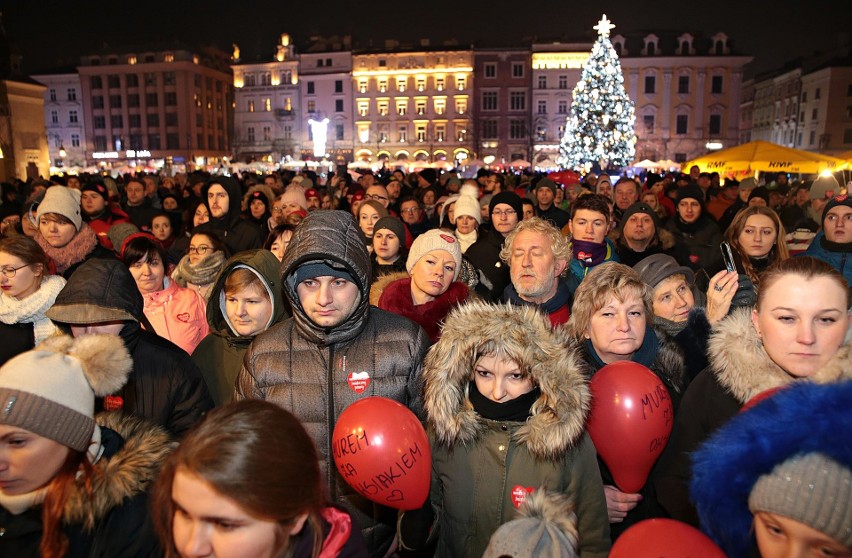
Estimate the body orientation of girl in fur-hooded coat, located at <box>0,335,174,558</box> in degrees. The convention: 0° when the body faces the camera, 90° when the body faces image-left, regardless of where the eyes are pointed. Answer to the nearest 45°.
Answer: approximately 45°

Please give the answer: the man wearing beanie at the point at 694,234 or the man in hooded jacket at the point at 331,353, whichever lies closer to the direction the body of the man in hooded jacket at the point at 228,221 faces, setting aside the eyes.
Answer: the man in hooded jacket

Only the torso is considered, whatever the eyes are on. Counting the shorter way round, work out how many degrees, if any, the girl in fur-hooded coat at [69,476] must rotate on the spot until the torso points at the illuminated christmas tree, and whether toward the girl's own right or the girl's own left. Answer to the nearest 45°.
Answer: approximately 180°

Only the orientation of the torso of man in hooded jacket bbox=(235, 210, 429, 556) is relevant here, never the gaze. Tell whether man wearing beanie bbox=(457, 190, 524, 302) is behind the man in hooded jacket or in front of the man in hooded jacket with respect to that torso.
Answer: behind

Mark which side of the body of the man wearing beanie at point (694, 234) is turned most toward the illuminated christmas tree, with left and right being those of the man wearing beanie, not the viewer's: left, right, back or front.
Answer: back

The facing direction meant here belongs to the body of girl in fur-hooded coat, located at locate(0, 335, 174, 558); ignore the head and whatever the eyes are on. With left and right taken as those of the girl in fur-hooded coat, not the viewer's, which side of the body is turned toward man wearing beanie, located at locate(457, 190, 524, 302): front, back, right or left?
back

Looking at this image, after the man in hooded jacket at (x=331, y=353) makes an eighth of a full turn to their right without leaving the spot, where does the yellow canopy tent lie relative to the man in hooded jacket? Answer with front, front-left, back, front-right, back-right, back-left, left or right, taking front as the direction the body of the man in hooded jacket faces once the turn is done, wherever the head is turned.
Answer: back

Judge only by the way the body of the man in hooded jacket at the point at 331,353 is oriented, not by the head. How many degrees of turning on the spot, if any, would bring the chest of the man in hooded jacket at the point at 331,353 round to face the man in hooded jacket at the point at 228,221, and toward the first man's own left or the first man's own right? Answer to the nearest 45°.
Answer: approximately 180°
